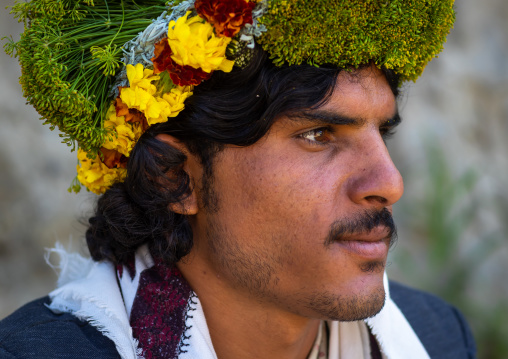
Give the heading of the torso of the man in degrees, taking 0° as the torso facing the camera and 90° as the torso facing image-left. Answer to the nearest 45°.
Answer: approximately 315°

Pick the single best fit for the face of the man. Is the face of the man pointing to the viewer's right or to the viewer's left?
to the viewer's right
